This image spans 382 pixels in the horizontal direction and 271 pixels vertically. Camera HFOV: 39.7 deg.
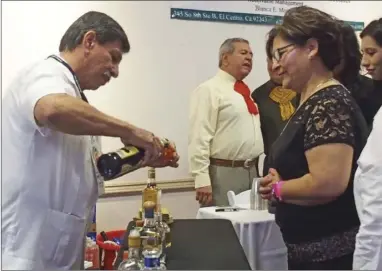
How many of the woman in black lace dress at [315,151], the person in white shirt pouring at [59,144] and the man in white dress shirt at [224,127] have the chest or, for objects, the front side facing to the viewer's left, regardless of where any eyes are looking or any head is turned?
1

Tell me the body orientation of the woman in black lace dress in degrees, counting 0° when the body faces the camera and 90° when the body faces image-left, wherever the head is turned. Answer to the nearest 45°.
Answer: approximately 90°

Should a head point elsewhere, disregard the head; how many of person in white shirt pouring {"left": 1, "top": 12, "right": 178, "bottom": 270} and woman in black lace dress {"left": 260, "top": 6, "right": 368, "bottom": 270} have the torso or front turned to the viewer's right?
1

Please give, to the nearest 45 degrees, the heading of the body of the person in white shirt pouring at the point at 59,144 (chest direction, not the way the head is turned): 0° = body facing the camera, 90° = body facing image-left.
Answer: approximately 270°

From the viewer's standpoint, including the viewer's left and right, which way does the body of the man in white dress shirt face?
facing the viewer and to the right of the viewer

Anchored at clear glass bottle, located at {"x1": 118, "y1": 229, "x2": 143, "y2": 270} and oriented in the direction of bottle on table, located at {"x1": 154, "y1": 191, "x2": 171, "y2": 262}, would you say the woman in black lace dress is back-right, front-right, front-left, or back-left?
front-right

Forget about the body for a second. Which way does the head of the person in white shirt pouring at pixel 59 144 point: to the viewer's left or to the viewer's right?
to the viewer's right
